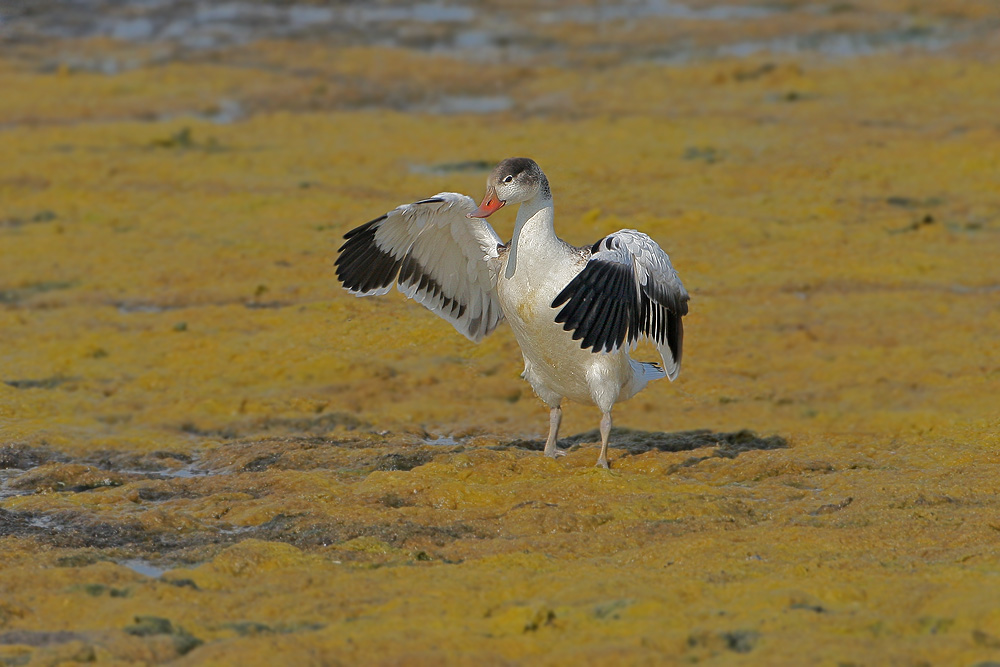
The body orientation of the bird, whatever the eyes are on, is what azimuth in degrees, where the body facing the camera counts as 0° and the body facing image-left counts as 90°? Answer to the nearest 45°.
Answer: approximately 45°
